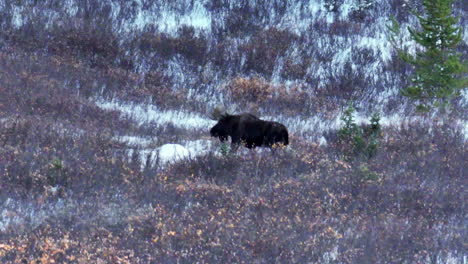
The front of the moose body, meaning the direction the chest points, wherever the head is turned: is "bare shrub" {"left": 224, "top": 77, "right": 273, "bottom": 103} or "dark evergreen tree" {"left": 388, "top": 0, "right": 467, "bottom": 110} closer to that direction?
the bare shrub

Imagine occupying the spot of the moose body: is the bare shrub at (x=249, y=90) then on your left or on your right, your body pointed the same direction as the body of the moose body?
on your right

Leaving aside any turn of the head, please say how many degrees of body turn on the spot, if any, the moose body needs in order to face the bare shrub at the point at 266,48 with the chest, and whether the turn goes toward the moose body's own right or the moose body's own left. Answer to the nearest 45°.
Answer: approximately 90° to the moose body's own right

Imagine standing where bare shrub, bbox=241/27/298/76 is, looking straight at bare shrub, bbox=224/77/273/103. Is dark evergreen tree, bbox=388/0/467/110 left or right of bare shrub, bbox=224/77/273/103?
left

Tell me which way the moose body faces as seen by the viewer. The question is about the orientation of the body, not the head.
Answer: to the viewer's left

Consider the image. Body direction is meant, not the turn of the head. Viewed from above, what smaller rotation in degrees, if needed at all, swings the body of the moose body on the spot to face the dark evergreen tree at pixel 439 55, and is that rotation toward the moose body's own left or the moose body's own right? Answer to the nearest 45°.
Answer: approximately 135° to the moose body's own right
